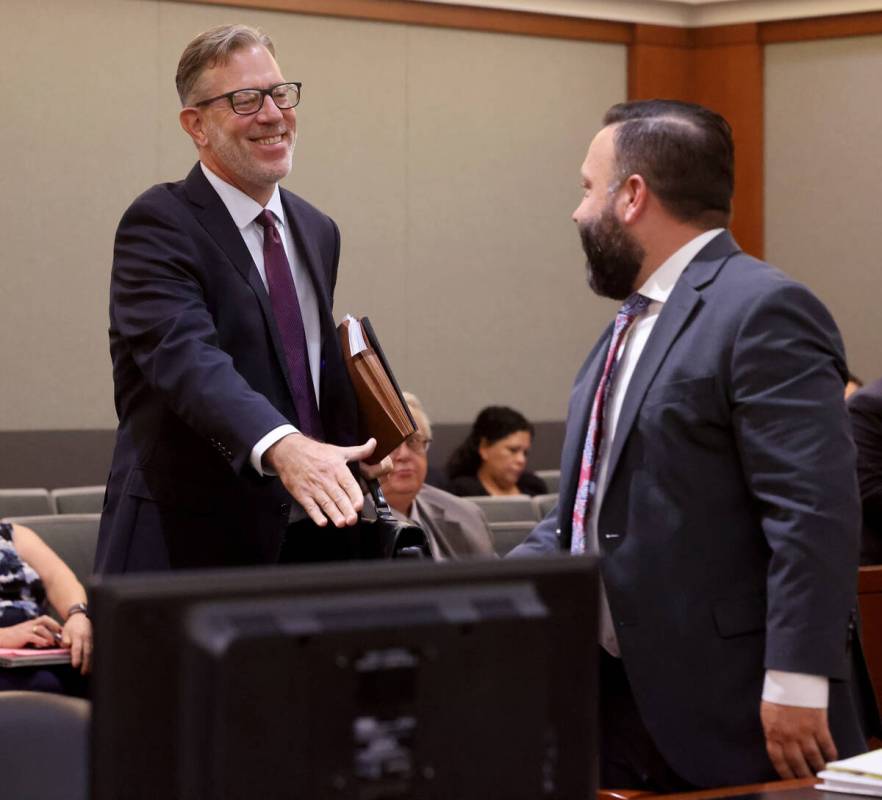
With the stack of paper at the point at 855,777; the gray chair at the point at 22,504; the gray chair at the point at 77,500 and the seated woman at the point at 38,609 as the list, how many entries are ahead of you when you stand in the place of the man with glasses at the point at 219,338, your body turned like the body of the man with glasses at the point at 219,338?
1

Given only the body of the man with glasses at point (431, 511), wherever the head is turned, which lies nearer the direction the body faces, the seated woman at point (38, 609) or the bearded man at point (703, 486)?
the bearded man

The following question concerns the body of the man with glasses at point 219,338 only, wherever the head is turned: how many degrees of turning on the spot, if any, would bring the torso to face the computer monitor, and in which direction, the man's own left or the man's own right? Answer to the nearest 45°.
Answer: approximately 45° to the man's own right

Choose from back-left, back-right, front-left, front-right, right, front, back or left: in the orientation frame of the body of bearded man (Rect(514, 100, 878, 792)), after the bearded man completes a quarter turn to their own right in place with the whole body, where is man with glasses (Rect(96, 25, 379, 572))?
front-left

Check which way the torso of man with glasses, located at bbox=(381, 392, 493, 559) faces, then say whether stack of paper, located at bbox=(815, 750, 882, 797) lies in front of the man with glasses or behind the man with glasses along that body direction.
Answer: in front

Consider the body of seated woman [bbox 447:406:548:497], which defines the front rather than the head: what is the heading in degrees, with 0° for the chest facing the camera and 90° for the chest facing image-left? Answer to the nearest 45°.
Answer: approximately 315°

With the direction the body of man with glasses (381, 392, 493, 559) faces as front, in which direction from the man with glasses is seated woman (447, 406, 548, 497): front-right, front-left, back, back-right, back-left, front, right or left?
back

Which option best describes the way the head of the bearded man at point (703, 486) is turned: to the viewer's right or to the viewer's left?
to the viewer's left

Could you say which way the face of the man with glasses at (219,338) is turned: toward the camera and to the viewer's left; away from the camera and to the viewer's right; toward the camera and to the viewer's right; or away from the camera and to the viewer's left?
toward the camera and to the viewer's right

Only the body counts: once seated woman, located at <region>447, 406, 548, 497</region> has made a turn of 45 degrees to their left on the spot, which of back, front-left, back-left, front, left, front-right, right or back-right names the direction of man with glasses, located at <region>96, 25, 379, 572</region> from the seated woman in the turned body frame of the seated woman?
right

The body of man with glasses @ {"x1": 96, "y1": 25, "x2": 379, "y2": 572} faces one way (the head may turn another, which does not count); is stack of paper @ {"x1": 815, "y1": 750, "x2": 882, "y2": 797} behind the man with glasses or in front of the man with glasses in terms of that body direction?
in front

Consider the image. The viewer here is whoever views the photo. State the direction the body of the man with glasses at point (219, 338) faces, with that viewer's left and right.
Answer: facing the viewer and to the right of the viewer

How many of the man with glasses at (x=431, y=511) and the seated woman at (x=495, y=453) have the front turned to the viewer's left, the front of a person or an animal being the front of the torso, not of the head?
0

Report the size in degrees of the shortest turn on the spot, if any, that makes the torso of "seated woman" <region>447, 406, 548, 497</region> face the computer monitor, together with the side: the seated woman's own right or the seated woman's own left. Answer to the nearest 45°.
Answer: approximately 45° to the seated woman's own right

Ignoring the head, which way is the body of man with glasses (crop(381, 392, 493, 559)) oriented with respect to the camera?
toward the camera

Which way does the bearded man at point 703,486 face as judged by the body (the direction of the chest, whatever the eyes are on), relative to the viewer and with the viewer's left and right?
facing the viewer and to the left of the viewer

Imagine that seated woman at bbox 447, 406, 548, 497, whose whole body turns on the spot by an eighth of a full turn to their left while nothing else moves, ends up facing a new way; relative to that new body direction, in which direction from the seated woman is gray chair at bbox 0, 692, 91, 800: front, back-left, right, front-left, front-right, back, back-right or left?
right
